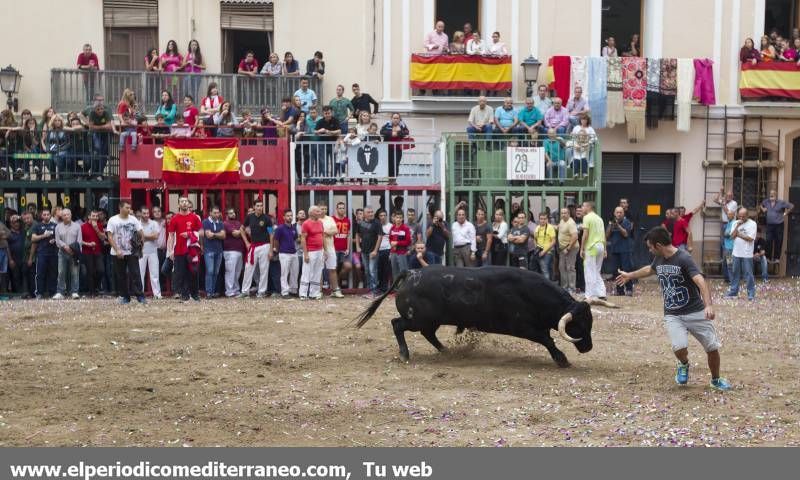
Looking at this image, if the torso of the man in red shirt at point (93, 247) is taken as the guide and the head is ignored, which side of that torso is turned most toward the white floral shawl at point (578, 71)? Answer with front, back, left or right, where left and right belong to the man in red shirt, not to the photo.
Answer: left

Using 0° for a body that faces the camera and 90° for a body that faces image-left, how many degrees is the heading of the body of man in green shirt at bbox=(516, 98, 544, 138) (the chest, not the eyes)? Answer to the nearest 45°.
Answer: approximately 0°

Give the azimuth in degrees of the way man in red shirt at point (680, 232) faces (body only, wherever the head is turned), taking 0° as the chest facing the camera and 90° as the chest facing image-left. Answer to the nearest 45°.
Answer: approximately 45°

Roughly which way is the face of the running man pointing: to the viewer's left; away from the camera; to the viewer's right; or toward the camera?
to the viewer's left

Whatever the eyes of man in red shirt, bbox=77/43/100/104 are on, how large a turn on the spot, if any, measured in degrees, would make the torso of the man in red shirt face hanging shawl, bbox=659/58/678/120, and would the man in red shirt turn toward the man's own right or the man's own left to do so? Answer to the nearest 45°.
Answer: approximately 90° to the man's own left

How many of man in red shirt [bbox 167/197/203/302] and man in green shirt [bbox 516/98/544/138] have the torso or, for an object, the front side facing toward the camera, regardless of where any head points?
2

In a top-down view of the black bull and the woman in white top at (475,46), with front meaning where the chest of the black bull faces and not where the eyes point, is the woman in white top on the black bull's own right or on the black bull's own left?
on the black bull's own left

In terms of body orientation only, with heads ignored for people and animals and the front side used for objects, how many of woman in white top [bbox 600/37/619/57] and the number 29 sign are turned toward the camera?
2

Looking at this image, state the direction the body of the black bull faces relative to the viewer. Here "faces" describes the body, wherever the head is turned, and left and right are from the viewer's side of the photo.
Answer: facing to the right of the viewer

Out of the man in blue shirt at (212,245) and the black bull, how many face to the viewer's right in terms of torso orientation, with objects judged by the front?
1

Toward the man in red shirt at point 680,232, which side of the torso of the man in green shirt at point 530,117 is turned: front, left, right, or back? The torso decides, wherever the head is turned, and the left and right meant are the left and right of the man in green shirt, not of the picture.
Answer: left
